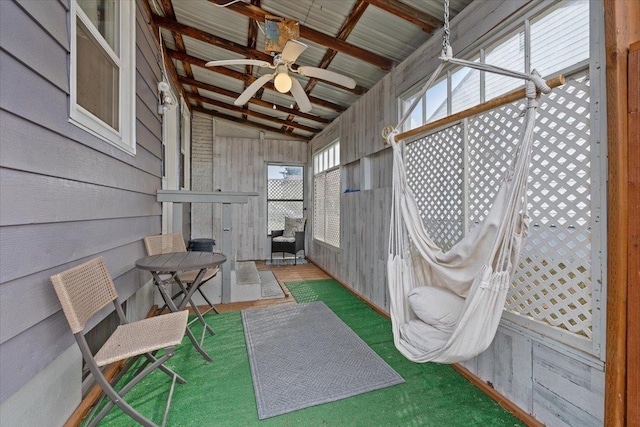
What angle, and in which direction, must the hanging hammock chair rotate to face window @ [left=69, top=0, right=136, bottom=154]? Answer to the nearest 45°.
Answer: approximately 45° to its right

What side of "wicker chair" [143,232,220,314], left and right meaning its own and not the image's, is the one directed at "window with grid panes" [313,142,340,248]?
left

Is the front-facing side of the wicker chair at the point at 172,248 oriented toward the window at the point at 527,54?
yes

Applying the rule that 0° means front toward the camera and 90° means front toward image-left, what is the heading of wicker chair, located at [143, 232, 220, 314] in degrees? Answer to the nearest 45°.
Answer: approximately 315°

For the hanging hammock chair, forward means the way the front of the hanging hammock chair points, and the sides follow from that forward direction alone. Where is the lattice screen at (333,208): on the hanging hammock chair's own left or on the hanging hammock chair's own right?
on the hanging hammock chair's own right

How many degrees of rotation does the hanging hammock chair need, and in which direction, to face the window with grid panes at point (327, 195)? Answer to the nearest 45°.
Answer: approximately 90° to its right
